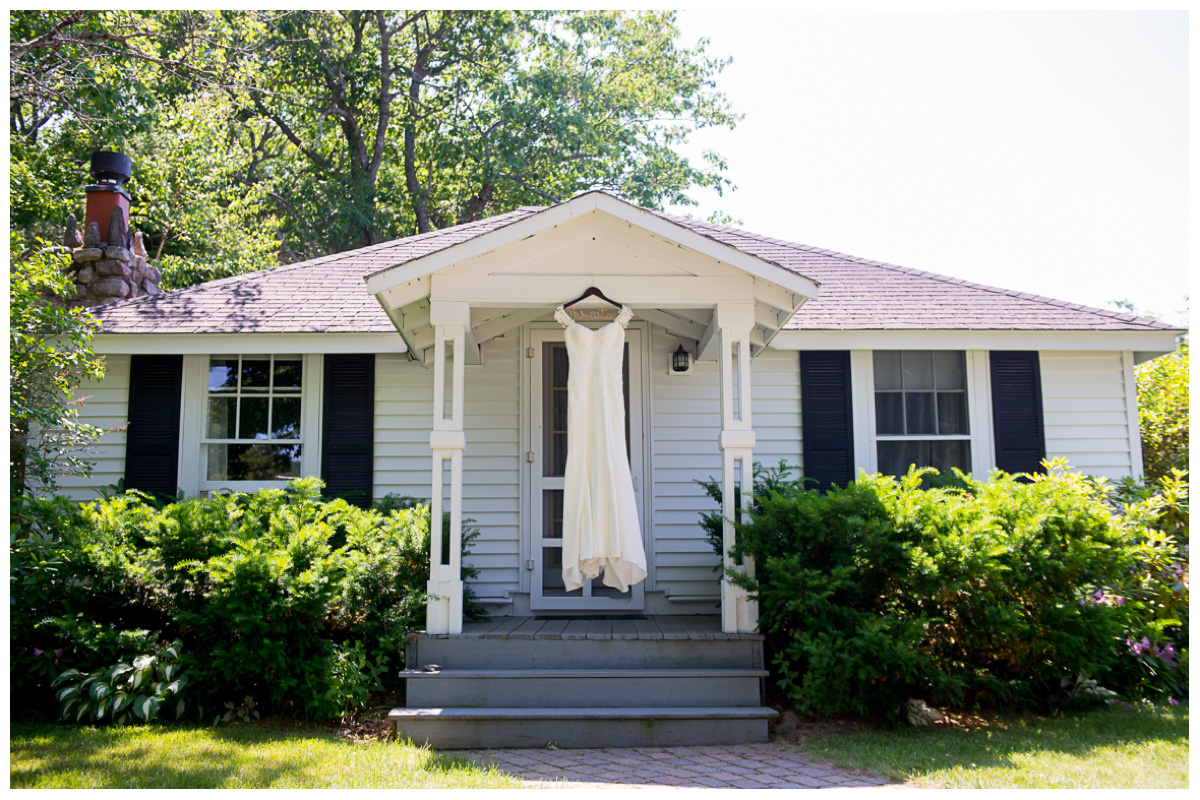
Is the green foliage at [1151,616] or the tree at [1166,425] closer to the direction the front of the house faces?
the green foliage

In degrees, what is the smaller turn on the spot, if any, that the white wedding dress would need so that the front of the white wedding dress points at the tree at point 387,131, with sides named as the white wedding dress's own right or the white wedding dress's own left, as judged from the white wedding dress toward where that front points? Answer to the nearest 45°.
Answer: approximately 180°

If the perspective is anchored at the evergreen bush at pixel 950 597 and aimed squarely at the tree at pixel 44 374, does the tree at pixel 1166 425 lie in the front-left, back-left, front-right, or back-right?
back-right

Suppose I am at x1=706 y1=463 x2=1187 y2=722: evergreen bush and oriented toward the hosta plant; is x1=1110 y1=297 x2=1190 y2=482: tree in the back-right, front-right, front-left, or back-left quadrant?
back-right

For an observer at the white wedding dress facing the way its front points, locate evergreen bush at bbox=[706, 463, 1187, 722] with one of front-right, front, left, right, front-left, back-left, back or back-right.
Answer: left

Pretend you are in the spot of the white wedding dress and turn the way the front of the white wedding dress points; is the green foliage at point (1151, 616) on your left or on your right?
on your left

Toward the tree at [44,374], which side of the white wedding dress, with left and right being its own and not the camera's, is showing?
right

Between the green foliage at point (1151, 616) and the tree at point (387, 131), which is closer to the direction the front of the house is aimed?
the green foliage

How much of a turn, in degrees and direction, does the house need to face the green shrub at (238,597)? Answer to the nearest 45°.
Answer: approximately 45° to its right

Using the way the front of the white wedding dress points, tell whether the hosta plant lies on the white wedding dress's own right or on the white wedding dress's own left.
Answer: on the white wedding dress's own right

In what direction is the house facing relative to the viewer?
toward the camera

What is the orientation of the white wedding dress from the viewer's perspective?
toward the camera

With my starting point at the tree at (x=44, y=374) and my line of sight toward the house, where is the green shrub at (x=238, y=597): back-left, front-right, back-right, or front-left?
front-right
